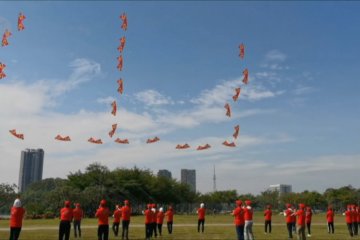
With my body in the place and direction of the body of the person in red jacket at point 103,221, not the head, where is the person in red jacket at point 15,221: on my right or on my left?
on my left

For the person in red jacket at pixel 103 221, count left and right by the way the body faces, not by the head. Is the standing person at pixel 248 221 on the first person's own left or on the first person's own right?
on the first person's own right

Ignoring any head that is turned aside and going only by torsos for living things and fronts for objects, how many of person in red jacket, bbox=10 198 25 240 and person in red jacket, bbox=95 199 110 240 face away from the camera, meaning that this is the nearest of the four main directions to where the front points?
2

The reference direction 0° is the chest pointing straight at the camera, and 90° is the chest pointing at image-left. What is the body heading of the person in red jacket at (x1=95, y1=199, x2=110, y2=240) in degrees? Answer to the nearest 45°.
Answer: approximately 180°

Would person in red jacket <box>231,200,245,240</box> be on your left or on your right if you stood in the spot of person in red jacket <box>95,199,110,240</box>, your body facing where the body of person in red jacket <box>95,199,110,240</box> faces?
on your right

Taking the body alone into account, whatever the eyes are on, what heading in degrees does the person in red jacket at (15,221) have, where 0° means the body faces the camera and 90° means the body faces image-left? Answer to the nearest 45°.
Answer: approximately 180°

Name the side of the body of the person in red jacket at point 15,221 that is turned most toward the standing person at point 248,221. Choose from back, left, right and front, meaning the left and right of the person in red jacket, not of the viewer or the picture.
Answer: right
